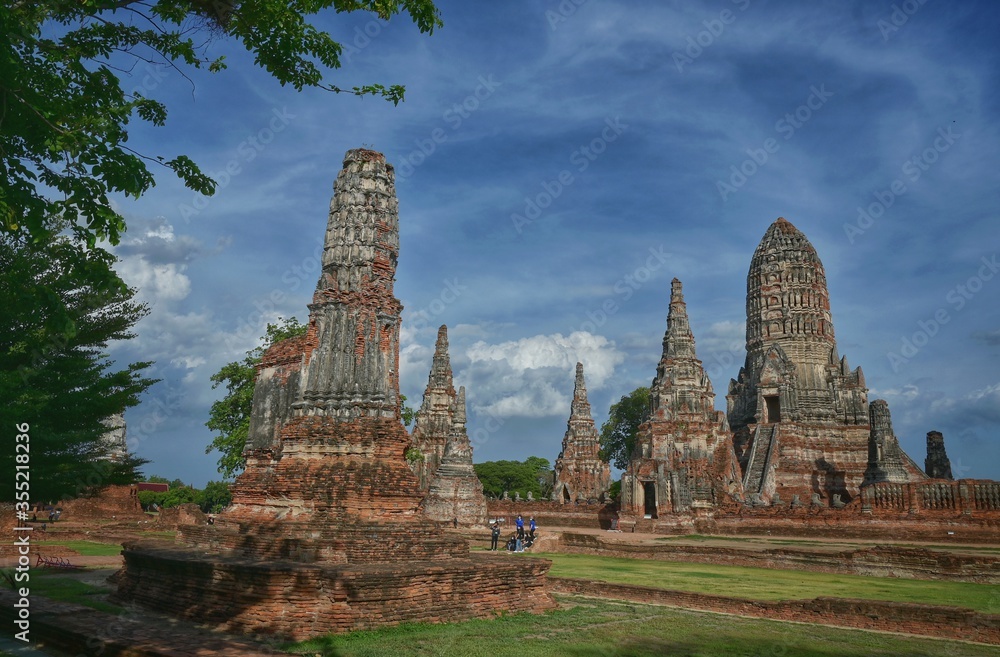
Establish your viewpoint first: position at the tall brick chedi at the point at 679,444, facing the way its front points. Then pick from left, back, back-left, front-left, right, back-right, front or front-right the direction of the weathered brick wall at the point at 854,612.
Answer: front-left

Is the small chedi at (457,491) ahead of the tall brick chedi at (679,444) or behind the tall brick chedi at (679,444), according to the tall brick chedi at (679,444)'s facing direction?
ahead

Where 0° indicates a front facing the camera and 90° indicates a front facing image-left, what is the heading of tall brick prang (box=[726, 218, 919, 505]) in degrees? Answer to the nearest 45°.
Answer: approximately 45°

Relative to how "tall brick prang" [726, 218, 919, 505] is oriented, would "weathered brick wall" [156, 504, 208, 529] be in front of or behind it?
in front

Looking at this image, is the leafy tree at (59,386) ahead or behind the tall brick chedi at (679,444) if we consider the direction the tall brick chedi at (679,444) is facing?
ahead

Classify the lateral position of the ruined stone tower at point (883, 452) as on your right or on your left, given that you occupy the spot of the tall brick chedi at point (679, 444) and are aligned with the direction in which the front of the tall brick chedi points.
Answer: on your left

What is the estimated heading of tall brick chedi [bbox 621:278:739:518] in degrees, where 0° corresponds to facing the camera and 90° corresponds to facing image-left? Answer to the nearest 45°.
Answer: approximately 45°

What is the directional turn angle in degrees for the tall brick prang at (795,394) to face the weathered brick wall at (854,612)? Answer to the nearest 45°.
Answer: approximately 45° to its left
